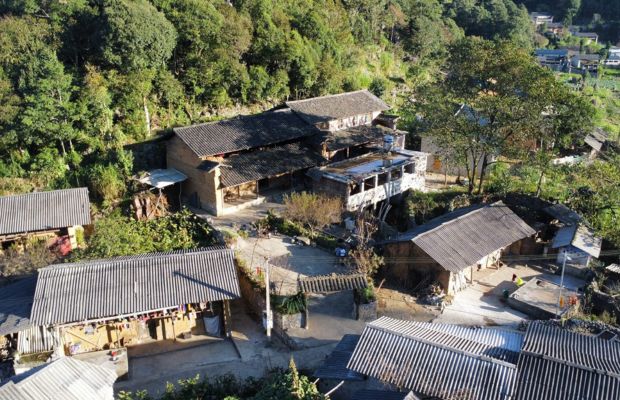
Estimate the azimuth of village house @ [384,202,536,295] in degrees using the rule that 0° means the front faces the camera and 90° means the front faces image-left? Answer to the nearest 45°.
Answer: approximately 315°

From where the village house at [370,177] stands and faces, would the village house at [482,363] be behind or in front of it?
in front

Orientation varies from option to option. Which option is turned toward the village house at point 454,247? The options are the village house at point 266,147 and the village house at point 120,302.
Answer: the village house at point 266,147

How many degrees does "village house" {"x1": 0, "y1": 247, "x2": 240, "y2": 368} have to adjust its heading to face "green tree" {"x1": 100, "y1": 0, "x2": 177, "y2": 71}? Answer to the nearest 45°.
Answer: approximately 180°

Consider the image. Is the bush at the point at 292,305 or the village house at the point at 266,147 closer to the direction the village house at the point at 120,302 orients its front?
the bush

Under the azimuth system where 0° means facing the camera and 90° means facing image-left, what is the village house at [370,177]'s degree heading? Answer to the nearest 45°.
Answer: approximately 315°

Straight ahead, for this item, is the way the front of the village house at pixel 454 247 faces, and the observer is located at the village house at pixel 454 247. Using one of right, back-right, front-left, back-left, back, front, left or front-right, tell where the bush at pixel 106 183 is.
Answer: back-right

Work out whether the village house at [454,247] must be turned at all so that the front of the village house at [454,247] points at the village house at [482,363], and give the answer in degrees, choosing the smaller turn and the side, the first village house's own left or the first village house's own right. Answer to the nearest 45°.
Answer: approximately 45° to the first village house's own right
